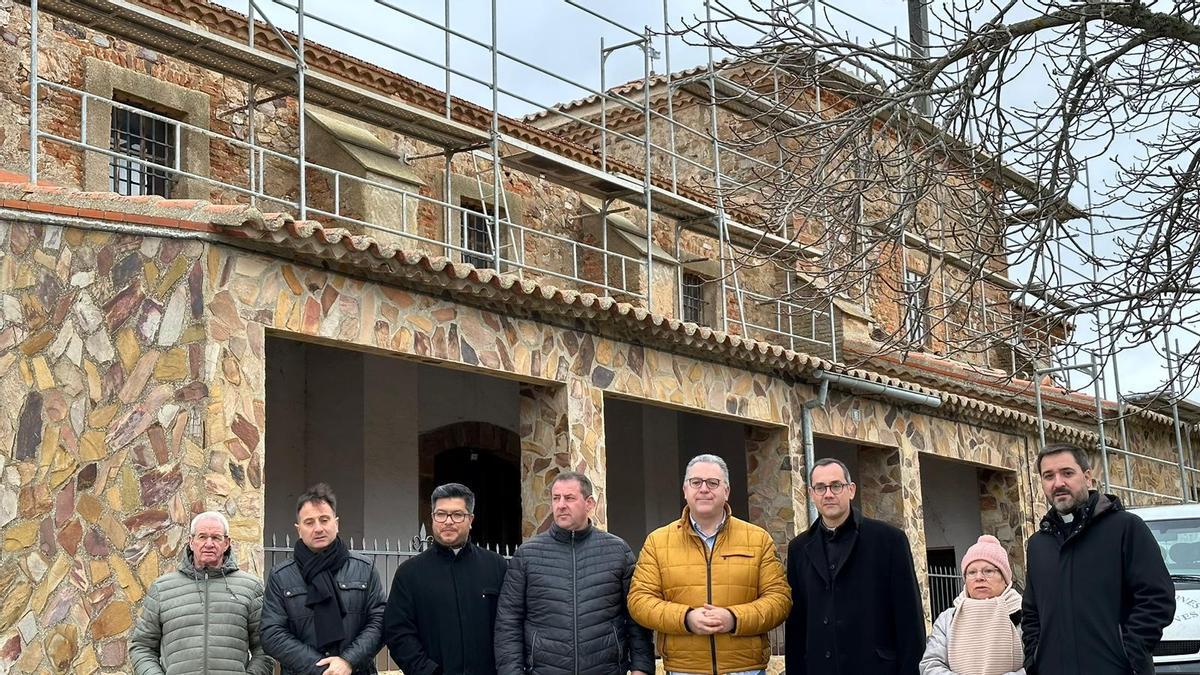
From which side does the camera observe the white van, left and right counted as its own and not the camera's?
front

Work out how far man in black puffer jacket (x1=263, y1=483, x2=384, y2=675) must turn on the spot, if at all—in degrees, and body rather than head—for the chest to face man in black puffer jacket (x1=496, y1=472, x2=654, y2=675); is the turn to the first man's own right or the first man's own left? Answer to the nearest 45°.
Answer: approximately 90° to the first man's own left

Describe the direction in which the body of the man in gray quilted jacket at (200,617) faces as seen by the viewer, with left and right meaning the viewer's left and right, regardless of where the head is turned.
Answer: facing the viewer

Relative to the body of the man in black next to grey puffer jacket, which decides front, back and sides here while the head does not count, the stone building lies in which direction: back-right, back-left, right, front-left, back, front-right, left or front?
back

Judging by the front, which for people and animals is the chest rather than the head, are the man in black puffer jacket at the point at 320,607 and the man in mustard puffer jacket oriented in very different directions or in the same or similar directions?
same or similar directions

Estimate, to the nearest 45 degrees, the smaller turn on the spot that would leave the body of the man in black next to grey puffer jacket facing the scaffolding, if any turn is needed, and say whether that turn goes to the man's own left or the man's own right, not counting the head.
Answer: approximately 180°

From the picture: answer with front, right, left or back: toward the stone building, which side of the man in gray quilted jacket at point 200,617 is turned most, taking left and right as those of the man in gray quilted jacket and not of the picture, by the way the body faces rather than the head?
back

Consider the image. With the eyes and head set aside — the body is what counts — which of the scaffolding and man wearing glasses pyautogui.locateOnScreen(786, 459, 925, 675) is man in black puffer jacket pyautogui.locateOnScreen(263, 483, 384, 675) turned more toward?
the man wearing glasses

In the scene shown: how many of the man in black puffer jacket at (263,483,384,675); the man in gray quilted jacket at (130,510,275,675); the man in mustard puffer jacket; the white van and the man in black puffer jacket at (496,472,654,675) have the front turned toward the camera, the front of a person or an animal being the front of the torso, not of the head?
5

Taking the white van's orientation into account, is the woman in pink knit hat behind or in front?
in front

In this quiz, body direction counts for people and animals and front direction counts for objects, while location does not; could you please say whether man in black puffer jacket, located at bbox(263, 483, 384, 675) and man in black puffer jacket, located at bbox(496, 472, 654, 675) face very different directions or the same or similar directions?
same or similar directions

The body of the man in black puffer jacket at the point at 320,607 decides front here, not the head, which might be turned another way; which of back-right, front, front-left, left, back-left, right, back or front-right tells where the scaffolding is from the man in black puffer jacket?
back

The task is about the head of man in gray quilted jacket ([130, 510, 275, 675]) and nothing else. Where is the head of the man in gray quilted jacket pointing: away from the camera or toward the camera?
toward the camera

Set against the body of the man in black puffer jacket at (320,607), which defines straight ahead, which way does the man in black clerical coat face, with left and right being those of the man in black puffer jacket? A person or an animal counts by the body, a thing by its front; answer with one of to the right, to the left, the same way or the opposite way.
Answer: the same way

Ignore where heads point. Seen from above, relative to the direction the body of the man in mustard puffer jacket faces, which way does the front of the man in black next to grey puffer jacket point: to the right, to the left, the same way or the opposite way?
the same way

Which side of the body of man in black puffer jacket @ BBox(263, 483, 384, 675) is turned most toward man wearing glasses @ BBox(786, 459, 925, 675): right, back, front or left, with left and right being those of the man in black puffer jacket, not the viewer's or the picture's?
left
